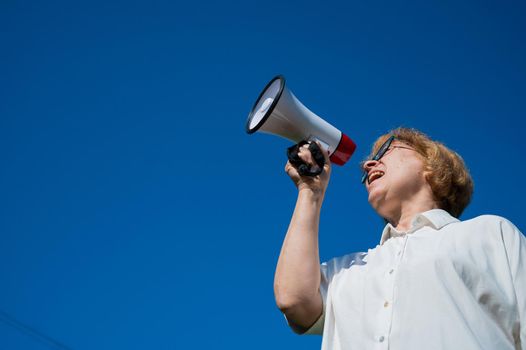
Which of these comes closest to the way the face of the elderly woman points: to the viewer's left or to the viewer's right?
to the viewer's left

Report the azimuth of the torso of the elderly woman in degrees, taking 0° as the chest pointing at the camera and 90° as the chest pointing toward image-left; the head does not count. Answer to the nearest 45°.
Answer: approximately 45°
